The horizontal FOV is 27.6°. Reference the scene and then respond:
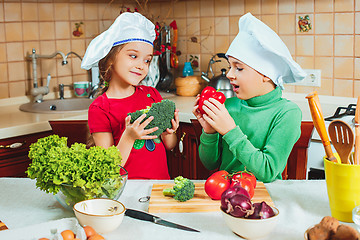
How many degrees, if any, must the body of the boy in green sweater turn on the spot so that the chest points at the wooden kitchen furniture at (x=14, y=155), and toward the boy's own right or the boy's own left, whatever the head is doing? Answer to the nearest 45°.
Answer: approximately 90° to the boy's own right

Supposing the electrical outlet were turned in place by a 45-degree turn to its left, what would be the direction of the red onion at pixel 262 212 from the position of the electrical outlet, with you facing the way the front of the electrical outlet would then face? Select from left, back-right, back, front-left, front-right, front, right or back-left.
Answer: front-right

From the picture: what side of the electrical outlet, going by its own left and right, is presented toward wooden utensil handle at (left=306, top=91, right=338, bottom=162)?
front

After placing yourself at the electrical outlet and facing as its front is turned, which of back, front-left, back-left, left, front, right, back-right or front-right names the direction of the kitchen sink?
right

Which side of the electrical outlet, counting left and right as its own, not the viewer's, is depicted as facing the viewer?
front

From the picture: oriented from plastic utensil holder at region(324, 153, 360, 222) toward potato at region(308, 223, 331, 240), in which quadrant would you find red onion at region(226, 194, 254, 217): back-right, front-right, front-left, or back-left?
front-right

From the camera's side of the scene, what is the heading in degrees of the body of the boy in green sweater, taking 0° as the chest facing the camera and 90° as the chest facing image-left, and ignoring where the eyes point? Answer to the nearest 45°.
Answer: approximately 45°

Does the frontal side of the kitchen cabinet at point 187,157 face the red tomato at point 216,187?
yes

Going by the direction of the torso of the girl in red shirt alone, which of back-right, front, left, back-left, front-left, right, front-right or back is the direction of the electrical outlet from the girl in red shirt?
left
